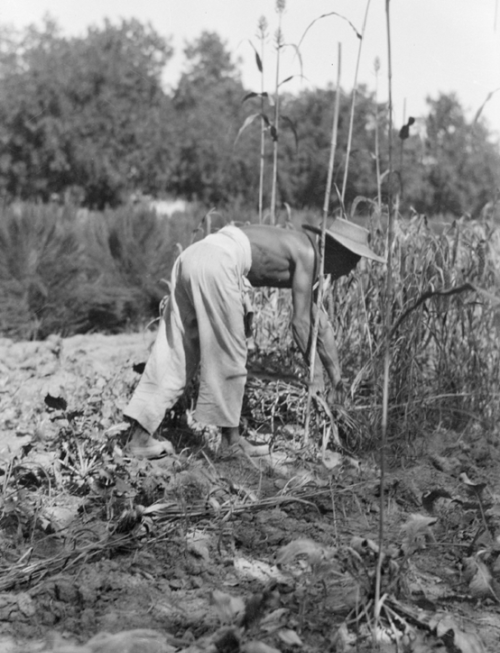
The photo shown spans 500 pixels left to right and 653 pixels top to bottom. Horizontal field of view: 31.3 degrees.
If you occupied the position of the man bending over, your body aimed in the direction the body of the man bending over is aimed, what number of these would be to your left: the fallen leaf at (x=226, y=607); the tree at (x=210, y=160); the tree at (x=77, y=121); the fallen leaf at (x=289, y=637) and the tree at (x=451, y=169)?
3

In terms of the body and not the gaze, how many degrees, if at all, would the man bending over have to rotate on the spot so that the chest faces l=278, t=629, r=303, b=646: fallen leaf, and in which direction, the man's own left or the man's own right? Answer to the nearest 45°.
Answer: approximately 90° to the man's own right

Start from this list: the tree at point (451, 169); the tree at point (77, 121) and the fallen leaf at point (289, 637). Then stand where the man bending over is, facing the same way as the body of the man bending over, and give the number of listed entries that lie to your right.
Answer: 1

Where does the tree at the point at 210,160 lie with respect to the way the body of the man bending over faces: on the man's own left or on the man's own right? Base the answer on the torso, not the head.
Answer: on the man's own left

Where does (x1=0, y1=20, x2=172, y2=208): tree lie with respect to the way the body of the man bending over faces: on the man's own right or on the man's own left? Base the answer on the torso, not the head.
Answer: on the man's own left

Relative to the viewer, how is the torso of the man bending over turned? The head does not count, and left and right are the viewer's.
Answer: facing to the right of the viewer

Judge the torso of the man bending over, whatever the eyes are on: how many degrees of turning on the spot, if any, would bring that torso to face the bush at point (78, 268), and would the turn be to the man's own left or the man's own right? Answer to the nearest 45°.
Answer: approximately 90° to the man's own left

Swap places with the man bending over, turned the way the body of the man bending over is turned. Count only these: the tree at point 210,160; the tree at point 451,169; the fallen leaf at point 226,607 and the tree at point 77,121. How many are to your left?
3

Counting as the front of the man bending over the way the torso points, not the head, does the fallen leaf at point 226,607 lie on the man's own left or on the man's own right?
on the man's own right
